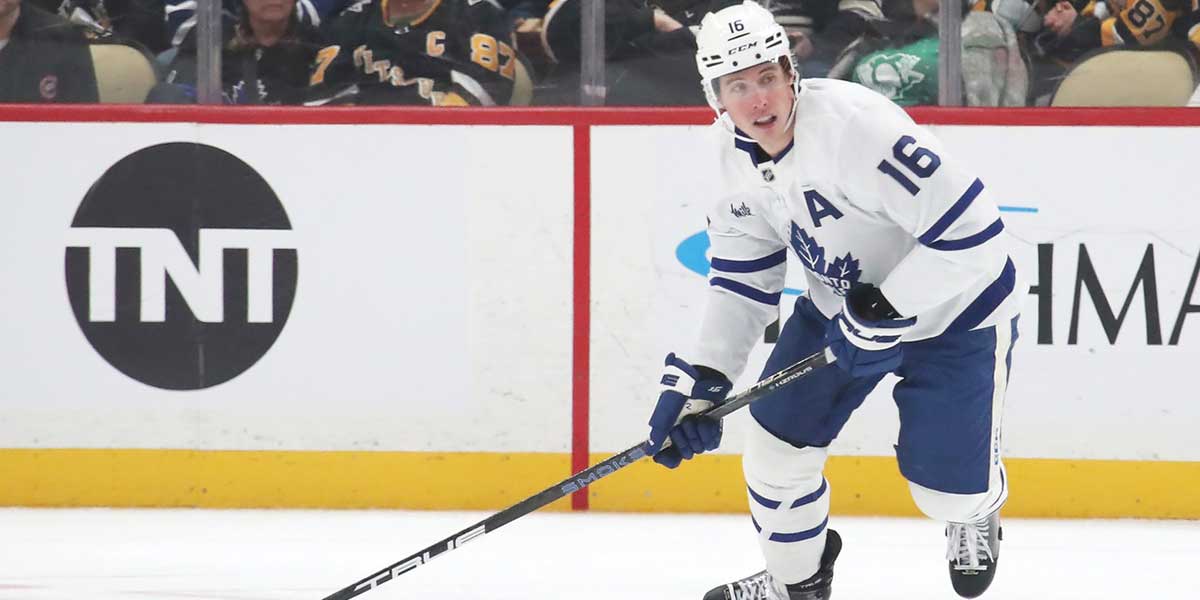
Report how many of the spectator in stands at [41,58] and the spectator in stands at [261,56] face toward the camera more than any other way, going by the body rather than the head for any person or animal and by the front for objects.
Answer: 2

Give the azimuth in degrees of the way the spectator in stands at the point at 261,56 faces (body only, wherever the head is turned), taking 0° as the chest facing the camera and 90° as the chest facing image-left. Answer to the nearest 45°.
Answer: approximately 0°

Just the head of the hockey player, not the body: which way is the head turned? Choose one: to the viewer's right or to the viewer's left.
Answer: to the viewer's left

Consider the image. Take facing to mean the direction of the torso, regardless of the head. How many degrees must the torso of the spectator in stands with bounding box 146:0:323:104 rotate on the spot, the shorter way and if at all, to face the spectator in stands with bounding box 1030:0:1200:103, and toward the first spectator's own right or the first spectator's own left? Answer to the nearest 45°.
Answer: approximately 90° to the first spectator's own left

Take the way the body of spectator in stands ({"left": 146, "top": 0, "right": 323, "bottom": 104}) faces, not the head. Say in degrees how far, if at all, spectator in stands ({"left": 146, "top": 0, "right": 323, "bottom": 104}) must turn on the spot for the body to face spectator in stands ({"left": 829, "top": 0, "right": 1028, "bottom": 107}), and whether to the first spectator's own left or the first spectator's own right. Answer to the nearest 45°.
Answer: approximately 90° to the first spectator's own left
